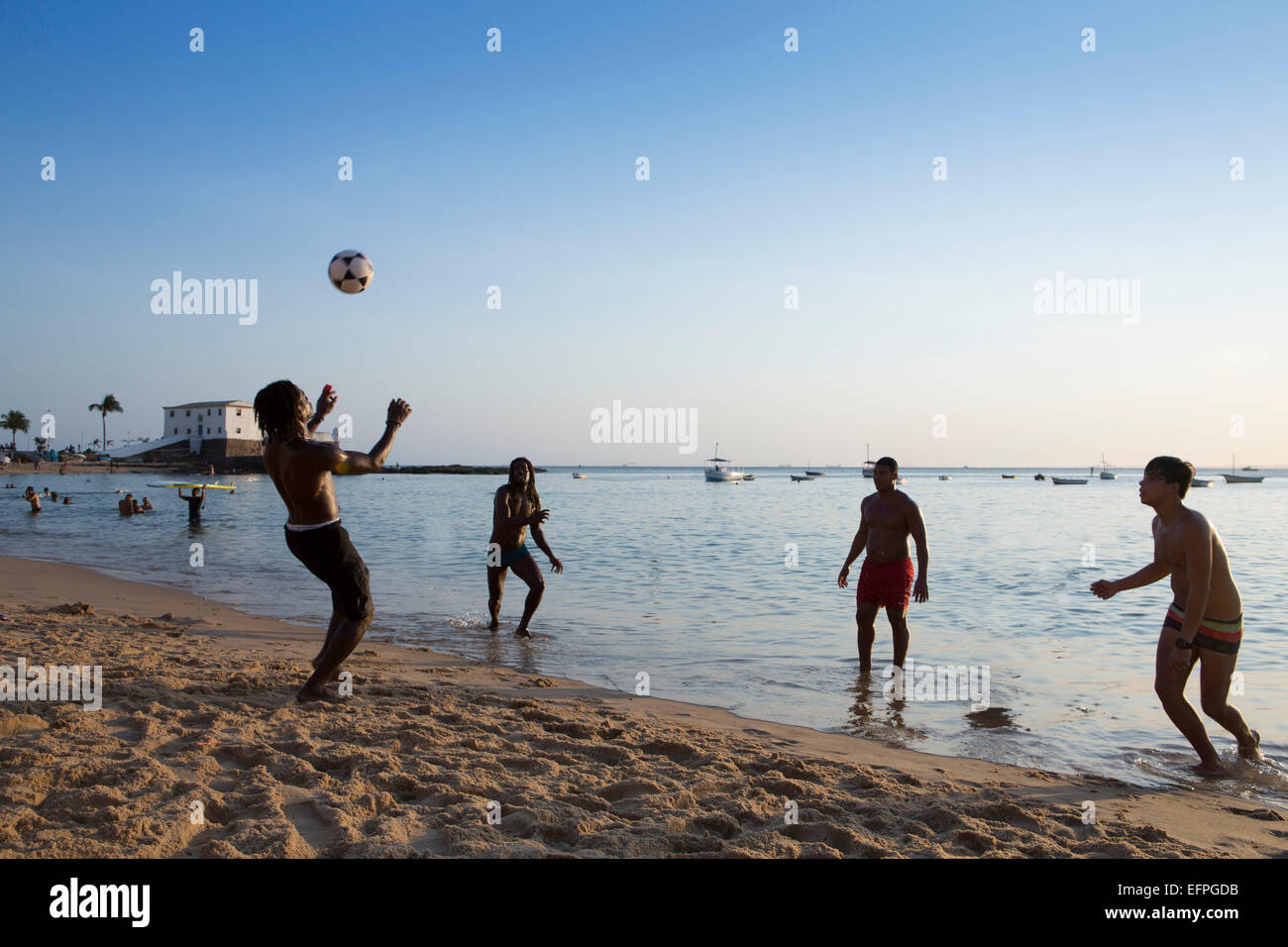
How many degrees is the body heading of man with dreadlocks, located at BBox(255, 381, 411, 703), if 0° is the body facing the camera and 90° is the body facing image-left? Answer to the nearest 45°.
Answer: approximately 225°

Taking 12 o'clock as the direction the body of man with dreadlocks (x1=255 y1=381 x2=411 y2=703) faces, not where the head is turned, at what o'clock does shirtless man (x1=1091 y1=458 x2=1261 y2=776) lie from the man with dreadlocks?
The shirtless man is roughly at 2 o'clock from the man with dreadlocks.
